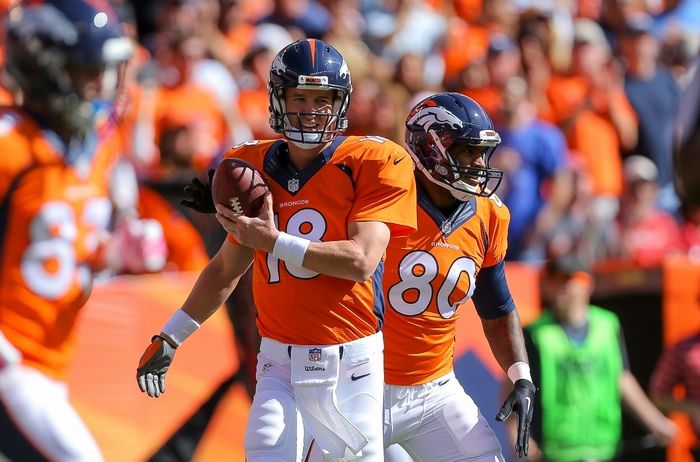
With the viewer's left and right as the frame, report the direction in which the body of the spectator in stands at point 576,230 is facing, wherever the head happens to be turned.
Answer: facing the viewer

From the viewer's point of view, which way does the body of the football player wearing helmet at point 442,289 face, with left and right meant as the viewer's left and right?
facing the viewer and to the right of the viewer

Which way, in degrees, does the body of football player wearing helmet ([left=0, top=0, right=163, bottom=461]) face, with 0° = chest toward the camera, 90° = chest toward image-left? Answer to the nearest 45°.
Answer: approximately 315°

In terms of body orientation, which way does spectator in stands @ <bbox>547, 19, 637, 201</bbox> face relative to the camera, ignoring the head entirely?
toward the camera

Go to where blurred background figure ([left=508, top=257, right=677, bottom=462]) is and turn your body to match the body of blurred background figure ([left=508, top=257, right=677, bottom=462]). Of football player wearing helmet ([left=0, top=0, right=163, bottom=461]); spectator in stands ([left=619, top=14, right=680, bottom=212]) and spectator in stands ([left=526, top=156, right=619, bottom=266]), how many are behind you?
2

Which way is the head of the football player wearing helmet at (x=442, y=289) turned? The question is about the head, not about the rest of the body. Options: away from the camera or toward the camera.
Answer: toward the camera

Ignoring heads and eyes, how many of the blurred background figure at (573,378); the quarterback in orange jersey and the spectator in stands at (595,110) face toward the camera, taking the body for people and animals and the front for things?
3

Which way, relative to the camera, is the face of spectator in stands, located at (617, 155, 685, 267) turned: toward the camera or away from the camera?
toward the camera

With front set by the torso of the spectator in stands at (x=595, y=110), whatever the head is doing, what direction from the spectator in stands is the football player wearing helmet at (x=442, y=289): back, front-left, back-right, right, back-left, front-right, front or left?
front

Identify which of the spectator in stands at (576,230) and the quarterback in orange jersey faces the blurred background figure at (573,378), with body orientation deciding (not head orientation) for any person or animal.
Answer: the spectator in stands
